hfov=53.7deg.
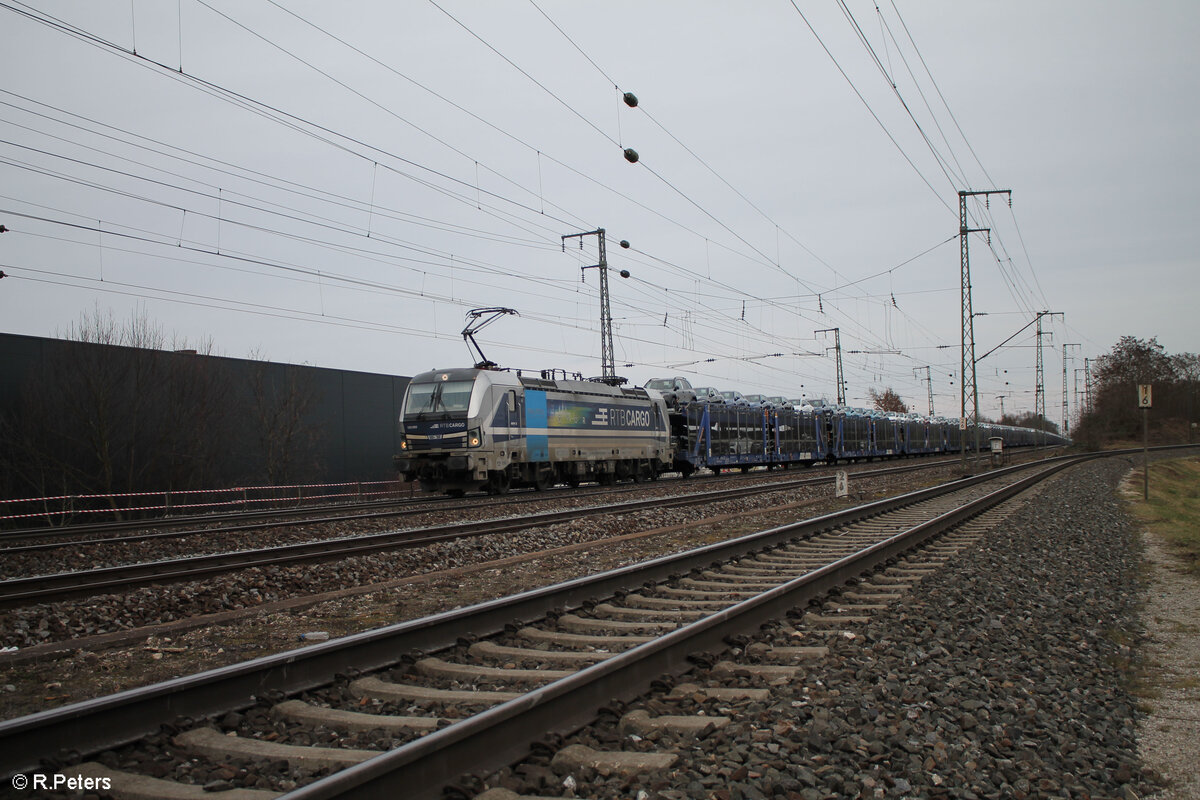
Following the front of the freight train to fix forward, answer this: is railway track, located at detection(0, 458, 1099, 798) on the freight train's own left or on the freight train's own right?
on the freight train's own left

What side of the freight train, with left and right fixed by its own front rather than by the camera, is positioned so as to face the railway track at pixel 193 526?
front

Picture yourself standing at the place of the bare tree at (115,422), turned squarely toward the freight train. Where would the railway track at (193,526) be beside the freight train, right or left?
right

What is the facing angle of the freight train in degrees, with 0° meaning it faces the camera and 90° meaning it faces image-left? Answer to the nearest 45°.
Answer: approximately 45°

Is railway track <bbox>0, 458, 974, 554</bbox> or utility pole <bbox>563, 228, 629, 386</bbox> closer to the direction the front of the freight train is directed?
the railway track
